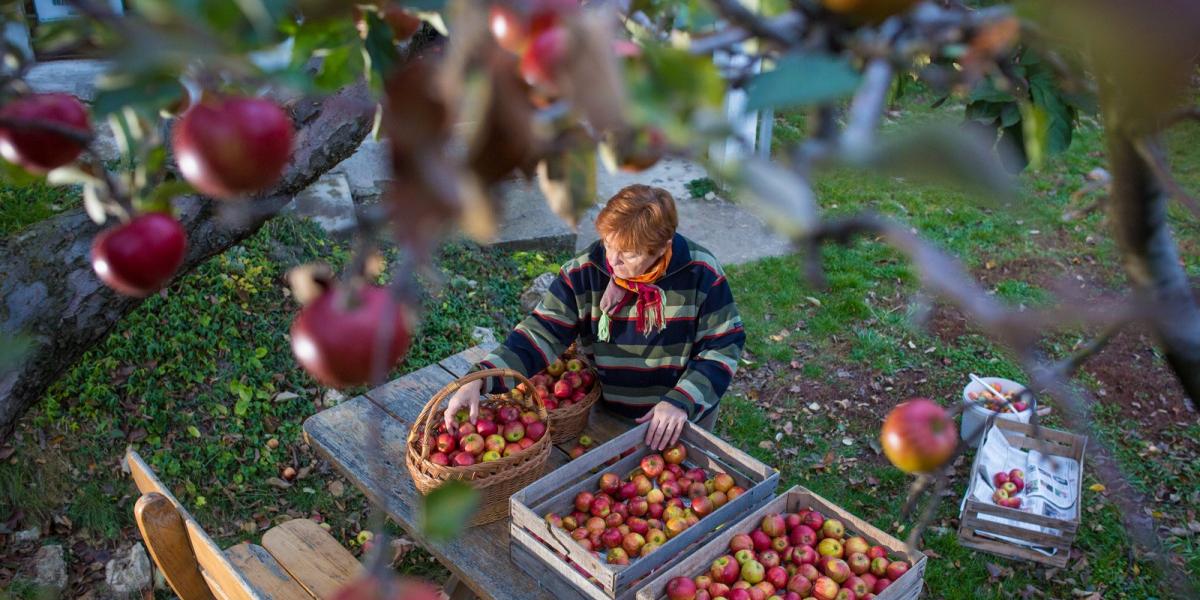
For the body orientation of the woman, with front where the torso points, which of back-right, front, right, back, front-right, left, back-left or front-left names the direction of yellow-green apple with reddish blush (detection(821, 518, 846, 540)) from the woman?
left

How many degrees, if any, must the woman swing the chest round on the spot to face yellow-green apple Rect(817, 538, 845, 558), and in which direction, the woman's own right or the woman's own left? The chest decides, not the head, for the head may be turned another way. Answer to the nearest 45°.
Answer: approximately 90° to the woman's own left

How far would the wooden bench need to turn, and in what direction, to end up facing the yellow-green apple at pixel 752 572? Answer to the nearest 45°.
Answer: approximately 90° to its right

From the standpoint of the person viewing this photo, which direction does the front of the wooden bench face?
facing away from the viewer and to the right of the viewer

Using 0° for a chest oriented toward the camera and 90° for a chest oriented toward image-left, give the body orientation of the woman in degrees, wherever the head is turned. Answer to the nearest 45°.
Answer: approximately 45°

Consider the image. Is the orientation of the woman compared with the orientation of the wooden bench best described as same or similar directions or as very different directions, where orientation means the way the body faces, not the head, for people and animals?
very different directions

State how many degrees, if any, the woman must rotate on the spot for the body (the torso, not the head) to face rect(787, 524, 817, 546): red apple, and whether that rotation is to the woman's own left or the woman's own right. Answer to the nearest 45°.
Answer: approximately 90° to the woman's own left

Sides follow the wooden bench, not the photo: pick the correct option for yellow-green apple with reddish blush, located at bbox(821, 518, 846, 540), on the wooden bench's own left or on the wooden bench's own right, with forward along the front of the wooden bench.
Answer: on the wooden bench's own right

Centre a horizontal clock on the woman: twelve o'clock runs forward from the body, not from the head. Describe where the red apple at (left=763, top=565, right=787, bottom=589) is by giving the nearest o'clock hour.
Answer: The red apple is roughly at 10 o'clock from the woman.
